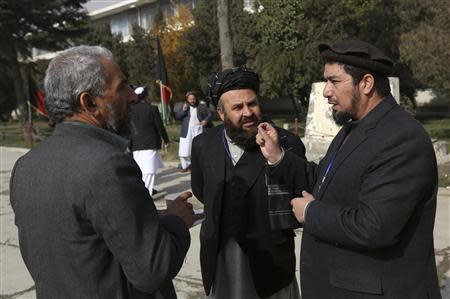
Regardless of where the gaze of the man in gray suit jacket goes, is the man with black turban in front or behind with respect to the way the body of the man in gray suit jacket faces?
in front

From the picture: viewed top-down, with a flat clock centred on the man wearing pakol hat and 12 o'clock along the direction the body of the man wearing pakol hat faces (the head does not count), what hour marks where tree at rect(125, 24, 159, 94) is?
The tree is roughly at 2 o'clock from the man wearing pakol hat.

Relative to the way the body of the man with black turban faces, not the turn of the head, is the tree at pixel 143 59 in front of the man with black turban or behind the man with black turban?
behind

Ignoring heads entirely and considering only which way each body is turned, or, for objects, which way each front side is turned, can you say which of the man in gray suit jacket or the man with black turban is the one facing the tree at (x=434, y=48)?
the man in gray suit jacket

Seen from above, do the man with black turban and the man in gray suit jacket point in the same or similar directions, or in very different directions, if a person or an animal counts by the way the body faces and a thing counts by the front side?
very different directions

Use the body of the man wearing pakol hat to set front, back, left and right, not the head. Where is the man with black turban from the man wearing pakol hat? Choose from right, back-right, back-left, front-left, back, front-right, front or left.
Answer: front-right

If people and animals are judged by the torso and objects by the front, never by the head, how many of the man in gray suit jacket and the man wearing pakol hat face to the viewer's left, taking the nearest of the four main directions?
1

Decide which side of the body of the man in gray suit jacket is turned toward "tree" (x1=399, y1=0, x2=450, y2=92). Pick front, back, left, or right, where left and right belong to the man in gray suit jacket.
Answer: front

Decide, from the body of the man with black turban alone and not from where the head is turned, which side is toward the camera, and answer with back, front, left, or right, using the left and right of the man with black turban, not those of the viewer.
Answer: front

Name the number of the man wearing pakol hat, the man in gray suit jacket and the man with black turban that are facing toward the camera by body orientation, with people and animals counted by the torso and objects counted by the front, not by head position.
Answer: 1

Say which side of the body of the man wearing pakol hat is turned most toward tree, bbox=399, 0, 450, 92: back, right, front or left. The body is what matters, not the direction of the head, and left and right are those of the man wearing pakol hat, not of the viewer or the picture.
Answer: right

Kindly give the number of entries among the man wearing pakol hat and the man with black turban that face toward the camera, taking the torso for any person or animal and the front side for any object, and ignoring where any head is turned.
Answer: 1

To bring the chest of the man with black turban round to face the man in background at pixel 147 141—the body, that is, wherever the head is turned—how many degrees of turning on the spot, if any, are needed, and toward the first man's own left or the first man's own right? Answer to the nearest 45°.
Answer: approximately 180°

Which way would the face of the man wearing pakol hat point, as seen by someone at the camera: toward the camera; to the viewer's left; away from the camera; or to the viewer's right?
to the viewer's left

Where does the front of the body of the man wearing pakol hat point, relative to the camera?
to the viewer's left

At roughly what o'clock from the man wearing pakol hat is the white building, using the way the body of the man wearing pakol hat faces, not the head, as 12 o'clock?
The white building is roughly at 2 o'clock from the man wearing pakol hat.

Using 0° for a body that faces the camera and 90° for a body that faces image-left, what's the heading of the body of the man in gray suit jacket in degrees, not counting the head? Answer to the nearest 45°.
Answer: approximately 225°

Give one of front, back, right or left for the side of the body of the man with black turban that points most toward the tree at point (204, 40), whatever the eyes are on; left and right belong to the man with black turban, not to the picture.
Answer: back

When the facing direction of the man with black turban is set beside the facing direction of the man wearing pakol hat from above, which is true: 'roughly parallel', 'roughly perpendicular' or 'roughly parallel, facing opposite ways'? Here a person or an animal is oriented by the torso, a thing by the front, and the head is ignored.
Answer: roughly perpendicular
